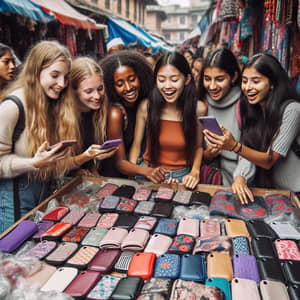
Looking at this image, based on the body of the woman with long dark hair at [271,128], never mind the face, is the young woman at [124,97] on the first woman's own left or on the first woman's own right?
on the first woman's own right

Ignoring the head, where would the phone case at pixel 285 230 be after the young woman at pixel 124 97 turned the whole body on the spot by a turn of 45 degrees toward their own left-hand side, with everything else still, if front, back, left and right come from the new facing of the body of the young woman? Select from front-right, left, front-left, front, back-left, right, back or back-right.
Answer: front-right

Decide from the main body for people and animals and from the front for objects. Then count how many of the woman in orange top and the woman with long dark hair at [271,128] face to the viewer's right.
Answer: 0

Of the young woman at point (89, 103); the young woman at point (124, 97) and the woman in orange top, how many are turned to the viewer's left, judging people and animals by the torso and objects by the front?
0

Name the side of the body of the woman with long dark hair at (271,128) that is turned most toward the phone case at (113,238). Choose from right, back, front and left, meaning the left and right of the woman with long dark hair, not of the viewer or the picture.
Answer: front

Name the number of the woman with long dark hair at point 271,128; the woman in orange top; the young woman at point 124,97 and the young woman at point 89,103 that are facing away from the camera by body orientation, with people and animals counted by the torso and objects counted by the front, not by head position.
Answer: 0

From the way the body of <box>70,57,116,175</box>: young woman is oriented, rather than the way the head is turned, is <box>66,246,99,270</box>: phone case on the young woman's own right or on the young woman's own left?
on the young woman's own right

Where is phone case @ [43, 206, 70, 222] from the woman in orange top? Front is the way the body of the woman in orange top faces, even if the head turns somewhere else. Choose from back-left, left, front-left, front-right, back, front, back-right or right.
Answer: front-right

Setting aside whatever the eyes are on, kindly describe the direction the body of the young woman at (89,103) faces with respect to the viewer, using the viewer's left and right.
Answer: facing the viewer and to the right of the viewer

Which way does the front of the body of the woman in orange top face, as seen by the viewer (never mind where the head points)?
toward the camera

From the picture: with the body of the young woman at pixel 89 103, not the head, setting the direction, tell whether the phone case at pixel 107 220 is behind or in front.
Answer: in front

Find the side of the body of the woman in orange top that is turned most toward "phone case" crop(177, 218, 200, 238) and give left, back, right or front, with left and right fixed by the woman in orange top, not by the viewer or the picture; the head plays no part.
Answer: front

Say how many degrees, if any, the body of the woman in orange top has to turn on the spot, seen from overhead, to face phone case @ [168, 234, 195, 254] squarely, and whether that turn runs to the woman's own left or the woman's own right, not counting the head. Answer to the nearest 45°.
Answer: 0° — they already face it

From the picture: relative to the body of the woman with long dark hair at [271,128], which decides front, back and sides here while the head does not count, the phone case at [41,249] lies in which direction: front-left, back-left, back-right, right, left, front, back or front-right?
front

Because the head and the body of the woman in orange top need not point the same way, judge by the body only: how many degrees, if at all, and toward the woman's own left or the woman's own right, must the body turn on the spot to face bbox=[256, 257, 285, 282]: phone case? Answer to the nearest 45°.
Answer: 0° — they already face it

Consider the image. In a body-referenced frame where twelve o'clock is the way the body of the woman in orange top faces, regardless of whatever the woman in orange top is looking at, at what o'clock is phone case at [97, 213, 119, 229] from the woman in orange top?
The phone case is roughly at 1 o'clock from the woman in orange top.
